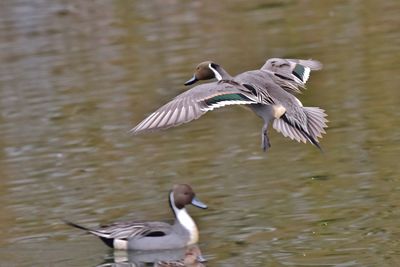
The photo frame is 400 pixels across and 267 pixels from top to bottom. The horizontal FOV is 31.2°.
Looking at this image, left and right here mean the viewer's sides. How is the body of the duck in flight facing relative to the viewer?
facing away from the viewer and to the left of the viewer

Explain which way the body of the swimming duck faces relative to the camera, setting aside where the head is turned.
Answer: to the viewer's right

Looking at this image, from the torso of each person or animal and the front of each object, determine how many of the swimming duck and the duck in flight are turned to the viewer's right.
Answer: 1

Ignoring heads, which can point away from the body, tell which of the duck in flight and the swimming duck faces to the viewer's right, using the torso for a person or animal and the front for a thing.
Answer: the swimming duck
